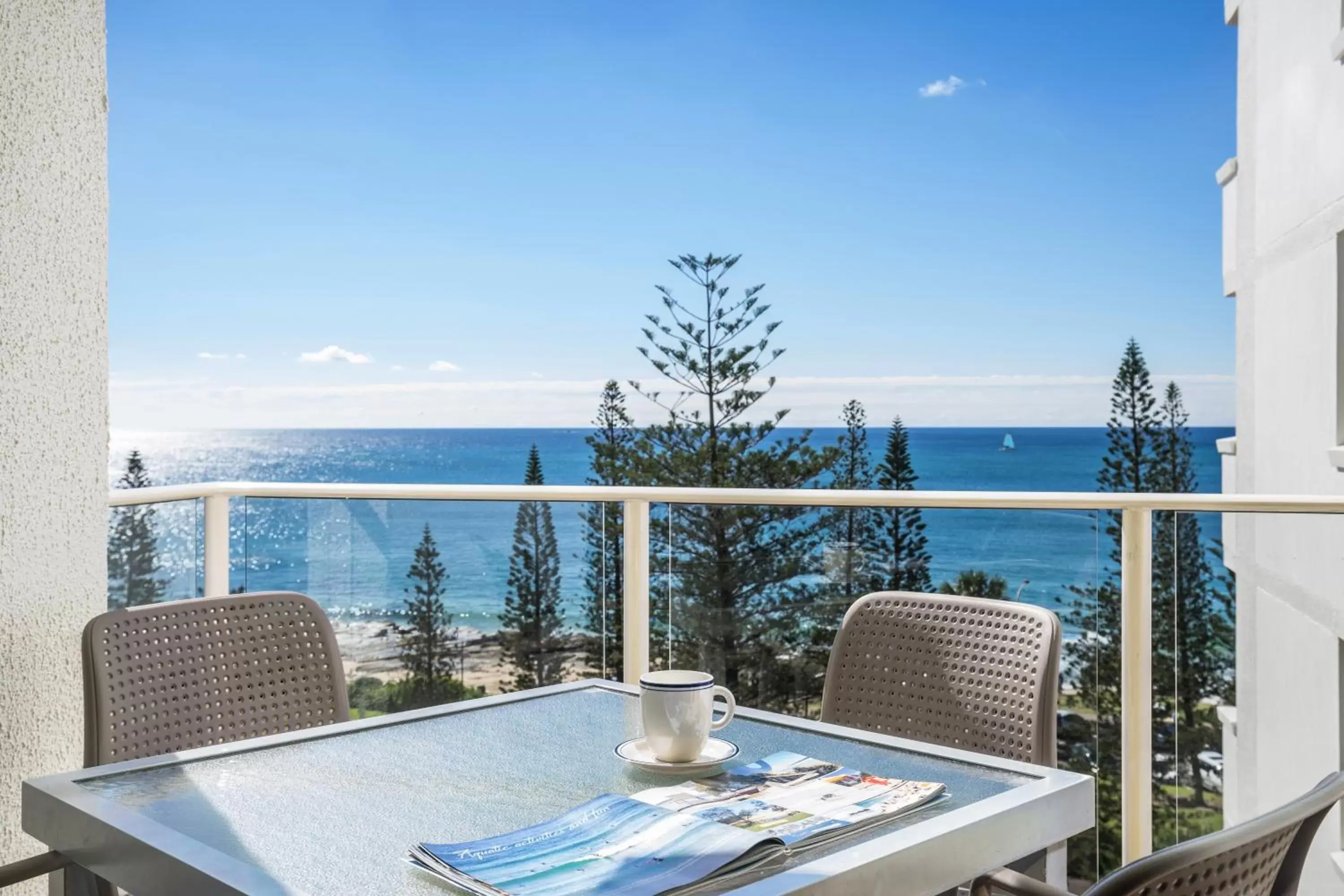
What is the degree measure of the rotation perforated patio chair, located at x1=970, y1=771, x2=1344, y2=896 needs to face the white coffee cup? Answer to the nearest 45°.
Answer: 0° — it already faces it

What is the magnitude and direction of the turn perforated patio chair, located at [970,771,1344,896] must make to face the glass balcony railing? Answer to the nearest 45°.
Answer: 0° — it already faces it

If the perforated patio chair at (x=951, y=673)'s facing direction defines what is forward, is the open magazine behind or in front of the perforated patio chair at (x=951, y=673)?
in front

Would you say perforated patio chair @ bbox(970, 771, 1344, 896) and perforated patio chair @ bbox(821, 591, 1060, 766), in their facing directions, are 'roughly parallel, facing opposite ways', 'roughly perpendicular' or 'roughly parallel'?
roughly perpendicular

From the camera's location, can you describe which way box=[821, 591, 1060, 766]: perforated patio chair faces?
facing the viewer and to the left of the viewer

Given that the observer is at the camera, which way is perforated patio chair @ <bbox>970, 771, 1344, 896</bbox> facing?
facing away from the viewer and to the left of the viewer

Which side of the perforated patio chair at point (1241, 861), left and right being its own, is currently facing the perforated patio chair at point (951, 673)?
front

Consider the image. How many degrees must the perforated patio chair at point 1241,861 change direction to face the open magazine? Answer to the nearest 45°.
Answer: approximately 45° to its left

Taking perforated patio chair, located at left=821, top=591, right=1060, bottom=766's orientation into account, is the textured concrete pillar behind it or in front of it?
in front

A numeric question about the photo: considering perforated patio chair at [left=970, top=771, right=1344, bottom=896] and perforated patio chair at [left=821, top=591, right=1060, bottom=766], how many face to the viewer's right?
0

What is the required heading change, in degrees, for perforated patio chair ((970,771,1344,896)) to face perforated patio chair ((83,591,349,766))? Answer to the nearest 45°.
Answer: approximately 45° to its left

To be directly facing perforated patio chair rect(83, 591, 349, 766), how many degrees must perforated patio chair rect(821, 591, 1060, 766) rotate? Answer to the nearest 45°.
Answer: approximately 45° to its right

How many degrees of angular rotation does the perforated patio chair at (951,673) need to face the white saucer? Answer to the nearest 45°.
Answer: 0° — it already faces it
